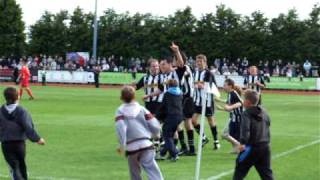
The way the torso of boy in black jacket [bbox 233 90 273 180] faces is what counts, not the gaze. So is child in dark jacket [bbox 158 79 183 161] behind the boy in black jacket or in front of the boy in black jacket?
in front

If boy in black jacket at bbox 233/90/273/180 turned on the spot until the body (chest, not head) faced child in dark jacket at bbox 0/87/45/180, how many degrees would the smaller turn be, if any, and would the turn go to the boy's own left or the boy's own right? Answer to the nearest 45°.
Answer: approximately 45° to the boy's own left

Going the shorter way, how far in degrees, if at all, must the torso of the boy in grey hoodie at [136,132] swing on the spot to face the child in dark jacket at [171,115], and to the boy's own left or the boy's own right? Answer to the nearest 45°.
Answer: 0° — they already face them

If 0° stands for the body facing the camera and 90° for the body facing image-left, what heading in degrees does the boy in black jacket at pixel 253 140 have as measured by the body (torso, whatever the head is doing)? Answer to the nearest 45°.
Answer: approximately 135°

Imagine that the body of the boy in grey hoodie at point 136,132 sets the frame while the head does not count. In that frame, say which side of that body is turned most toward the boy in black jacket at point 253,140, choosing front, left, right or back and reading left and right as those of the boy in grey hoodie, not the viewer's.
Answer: right

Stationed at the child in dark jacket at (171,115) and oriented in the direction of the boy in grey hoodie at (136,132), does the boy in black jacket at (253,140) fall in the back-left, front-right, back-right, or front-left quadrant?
front-left

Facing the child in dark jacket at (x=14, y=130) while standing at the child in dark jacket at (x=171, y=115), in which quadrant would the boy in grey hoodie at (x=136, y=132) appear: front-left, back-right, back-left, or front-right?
front-left

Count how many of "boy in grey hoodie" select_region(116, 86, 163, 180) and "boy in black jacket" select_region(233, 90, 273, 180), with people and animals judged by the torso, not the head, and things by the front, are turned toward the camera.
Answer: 0

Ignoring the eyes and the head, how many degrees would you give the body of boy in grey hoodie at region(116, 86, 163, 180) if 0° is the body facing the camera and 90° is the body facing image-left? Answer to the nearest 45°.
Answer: approximately 180°
